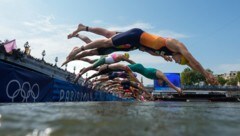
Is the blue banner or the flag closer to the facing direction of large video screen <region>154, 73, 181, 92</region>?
the blue banner

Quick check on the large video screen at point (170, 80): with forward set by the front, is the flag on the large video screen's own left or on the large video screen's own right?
on the large video screen's own right

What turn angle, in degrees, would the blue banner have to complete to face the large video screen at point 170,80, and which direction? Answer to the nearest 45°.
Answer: approximately 90° to its left

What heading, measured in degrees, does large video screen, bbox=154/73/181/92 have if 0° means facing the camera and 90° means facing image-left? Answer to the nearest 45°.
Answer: approximately 0°

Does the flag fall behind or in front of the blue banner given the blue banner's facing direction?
behind

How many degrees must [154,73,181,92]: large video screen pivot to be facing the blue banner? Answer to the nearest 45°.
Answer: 0° — it already faces it

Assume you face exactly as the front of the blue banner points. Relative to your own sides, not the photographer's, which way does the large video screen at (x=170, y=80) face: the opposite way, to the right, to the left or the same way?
to the right

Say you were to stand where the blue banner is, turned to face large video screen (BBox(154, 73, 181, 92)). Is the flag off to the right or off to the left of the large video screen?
left

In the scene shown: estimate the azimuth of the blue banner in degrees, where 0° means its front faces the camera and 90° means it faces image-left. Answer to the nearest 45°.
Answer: approximately 315°

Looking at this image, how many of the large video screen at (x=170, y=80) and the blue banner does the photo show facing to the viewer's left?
0
